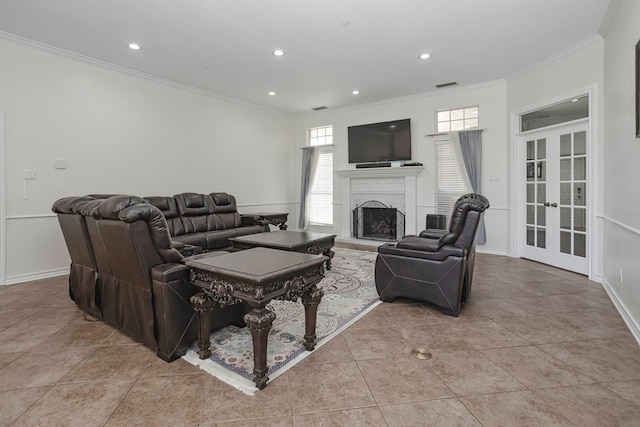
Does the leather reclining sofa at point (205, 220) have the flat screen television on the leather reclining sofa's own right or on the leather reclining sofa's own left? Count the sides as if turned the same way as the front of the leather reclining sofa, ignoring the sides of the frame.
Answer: on the leather reclining sofa's own left

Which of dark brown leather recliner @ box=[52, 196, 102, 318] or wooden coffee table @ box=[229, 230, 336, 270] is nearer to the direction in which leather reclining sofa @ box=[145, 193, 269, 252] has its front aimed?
the wooden coffee table

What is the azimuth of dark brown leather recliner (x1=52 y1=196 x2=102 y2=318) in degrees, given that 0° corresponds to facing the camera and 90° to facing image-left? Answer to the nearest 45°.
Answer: approximately 225°

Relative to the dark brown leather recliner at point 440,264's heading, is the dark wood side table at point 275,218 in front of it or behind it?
in front

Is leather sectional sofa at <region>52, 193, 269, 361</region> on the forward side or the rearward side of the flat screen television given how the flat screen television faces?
on the forward side

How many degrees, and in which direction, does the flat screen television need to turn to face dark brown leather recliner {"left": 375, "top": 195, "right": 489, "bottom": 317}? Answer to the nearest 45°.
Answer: approximately 45° to its left

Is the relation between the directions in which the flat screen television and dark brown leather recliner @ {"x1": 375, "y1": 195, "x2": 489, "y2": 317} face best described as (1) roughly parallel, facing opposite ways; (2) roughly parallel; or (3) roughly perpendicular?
roughly perpendicular

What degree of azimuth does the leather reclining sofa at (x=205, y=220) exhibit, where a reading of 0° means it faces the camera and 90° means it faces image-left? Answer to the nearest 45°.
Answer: approximately 315°

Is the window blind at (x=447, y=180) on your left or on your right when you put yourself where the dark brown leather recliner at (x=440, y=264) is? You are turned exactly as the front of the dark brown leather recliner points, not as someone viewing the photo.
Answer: on your right

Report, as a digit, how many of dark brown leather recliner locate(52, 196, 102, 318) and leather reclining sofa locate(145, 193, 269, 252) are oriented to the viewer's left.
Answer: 0

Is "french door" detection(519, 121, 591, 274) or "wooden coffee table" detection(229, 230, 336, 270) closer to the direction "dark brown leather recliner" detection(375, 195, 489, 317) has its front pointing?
the wooden coffee table
